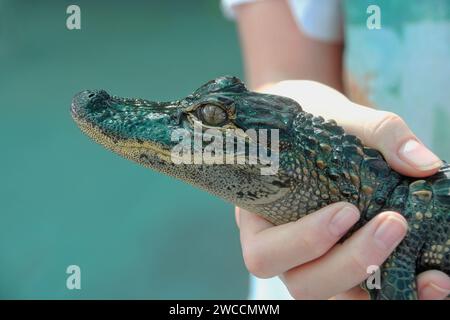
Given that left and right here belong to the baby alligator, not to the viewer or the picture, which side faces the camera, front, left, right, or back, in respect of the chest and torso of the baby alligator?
left
